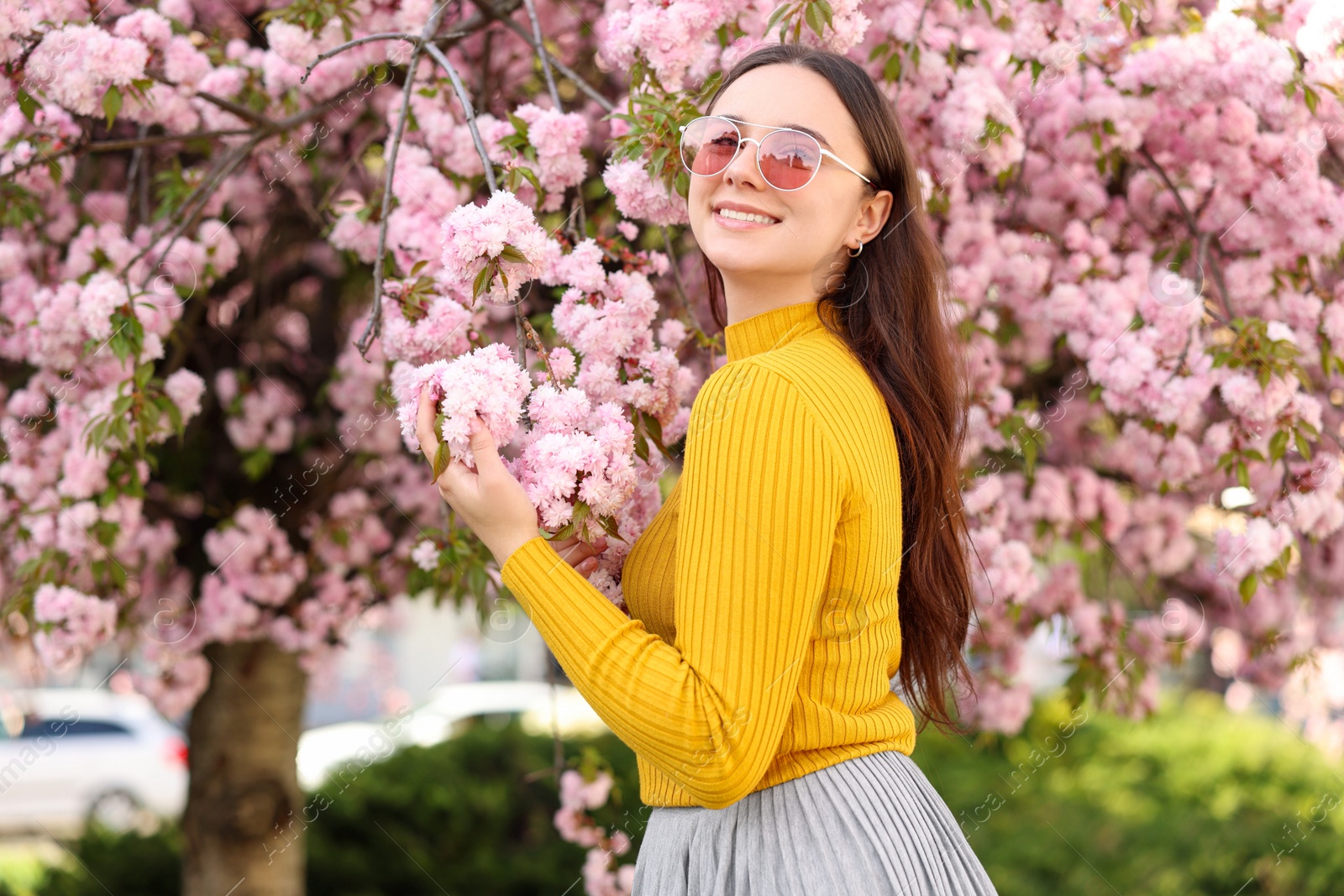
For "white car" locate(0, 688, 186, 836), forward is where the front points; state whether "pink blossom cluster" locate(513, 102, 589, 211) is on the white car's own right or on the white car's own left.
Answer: on the white car's own left

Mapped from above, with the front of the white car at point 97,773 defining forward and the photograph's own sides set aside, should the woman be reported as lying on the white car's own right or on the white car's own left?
on the white car's own left

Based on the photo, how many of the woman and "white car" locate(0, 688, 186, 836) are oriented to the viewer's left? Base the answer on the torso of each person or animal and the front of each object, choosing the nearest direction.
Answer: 2

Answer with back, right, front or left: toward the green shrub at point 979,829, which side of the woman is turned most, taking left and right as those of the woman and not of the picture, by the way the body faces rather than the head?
right

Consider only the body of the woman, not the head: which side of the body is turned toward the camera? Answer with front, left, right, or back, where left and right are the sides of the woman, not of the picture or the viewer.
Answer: left

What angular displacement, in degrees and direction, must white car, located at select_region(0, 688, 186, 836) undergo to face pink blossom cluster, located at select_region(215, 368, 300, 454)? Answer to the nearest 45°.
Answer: approximately 90° to its left

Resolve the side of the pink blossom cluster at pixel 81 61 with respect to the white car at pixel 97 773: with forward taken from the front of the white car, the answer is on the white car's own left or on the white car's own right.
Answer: on the white car's own left

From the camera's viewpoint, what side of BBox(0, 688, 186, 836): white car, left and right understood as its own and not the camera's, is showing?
left
